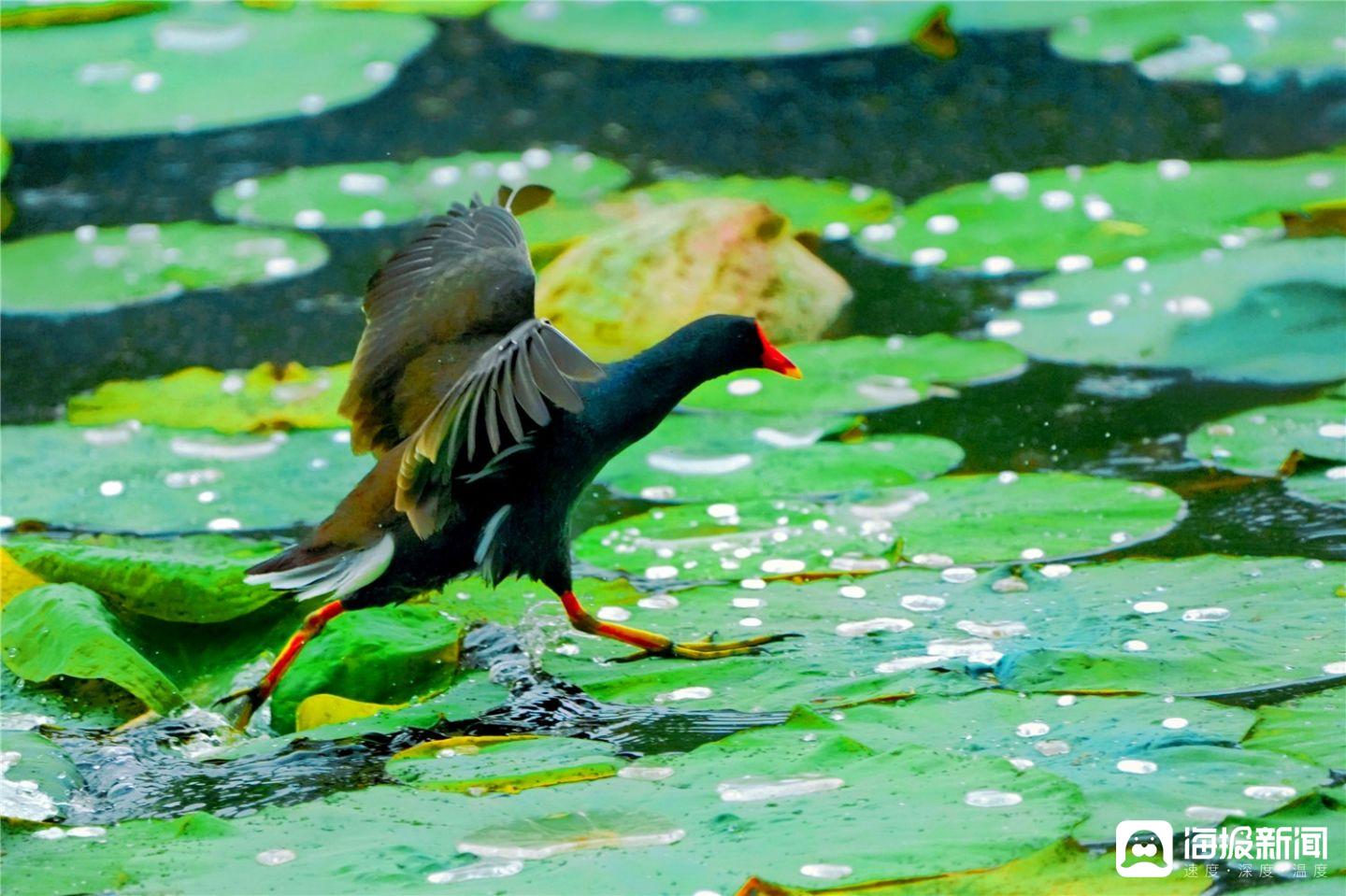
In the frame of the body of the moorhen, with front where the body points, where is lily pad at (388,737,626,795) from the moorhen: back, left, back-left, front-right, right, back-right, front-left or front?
right

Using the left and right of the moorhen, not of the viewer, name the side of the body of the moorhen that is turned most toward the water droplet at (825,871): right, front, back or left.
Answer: right

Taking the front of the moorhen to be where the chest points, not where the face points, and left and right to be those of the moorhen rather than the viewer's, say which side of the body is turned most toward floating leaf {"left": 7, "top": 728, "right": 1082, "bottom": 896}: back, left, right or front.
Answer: right

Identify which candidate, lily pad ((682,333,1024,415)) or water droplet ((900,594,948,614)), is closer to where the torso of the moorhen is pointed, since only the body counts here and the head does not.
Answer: the water droplet

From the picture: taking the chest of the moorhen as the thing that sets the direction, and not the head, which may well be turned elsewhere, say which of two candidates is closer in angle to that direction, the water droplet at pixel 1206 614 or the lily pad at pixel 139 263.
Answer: the water droplet

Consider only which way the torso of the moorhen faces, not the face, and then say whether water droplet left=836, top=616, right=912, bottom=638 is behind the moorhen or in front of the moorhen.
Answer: in front

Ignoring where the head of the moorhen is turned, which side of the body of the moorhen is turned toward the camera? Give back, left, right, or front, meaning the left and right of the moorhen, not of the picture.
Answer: right

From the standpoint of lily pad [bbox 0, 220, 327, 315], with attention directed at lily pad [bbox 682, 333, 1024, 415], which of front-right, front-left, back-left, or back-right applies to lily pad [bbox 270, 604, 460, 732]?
front-right

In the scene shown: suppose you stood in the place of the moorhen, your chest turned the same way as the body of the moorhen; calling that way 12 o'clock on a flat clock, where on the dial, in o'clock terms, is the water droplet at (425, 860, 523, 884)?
The water droplet is roughly at 3 o'clock from the moorhen.

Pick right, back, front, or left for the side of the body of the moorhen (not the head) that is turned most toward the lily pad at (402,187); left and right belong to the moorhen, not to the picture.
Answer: left

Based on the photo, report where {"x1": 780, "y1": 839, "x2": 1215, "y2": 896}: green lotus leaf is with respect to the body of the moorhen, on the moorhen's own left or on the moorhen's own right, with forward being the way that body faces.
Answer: on the moorhen's own right

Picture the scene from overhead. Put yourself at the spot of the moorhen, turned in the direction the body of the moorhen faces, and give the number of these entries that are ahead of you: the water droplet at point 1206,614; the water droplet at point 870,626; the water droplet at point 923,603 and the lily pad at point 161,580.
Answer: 3

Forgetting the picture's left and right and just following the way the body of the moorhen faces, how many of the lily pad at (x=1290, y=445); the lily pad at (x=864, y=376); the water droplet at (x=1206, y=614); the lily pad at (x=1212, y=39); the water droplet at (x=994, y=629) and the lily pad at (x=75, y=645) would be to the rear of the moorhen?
1

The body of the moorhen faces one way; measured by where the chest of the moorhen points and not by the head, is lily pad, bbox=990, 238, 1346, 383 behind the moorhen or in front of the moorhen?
in front
